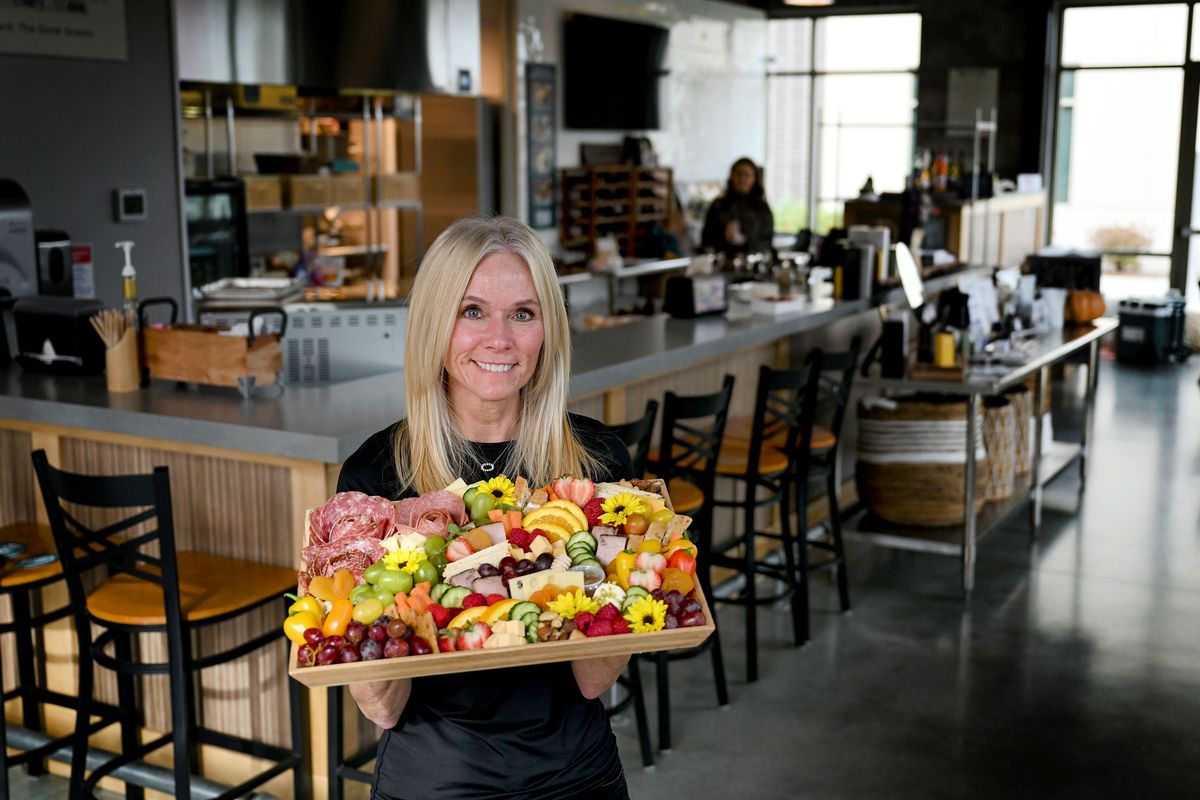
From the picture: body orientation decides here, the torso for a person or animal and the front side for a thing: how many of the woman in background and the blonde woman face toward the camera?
2

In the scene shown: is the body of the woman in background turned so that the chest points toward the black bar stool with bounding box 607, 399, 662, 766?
yes

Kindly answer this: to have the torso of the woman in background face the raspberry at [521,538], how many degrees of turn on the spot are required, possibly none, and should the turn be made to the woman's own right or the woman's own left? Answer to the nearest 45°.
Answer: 0° — they already face it

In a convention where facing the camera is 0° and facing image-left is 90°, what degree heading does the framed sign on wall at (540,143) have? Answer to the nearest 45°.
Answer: approximately 315°

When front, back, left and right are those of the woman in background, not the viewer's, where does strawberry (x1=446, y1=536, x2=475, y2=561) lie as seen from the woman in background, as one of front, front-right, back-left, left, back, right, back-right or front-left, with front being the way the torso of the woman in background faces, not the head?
front

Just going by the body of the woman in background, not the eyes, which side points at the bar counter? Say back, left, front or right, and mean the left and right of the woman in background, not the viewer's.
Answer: front

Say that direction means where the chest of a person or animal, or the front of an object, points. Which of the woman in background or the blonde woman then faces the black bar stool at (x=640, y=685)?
the woman in background

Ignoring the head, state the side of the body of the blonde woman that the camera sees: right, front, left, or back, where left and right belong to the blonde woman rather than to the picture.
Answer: front

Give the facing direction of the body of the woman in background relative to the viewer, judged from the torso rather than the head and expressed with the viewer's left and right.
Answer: facing the viewer

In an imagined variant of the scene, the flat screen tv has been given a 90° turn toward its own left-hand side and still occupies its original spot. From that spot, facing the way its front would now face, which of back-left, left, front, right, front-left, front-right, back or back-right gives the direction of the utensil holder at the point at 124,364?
back-right

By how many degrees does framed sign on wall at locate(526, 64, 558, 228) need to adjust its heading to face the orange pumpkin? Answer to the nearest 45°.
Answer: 0° — it already faces it

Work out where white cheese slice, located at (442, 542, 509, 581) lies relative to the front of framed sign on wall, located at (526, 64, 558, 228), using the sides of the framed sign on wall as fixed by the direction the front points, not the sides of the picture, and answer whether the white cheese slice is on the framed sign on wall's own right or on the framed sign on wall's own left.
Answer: on the framed sign on wall's own right

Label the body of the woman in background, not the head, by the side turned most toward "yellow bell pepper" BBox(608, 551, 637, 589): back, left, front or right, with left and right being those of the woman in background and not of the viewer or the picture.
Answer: front
